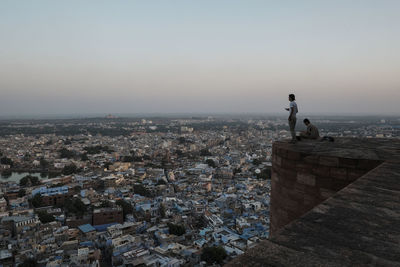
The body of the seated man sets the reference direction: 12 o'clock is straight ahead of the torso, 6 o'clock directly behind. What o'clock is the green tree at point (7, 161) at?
The green tree is roughly at 1 o'clock from the seated man.

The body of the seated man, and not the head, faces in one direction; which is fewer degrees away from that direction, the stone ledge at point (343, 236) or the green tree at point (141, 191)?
the green tree

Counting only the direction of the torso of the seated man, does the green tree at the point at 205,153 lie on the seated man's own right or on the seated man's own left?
on the seated man's own right

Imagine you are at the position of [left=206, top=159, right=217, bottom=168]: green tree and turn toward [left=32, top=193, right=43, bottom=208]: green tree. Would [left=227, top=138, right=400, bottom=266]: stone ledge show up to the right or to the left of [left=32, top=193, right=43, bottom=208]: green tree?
left

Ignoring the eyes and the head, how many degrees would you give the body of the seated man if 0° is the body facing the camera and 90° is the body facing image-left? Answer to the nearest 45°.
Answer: approximately 90°
